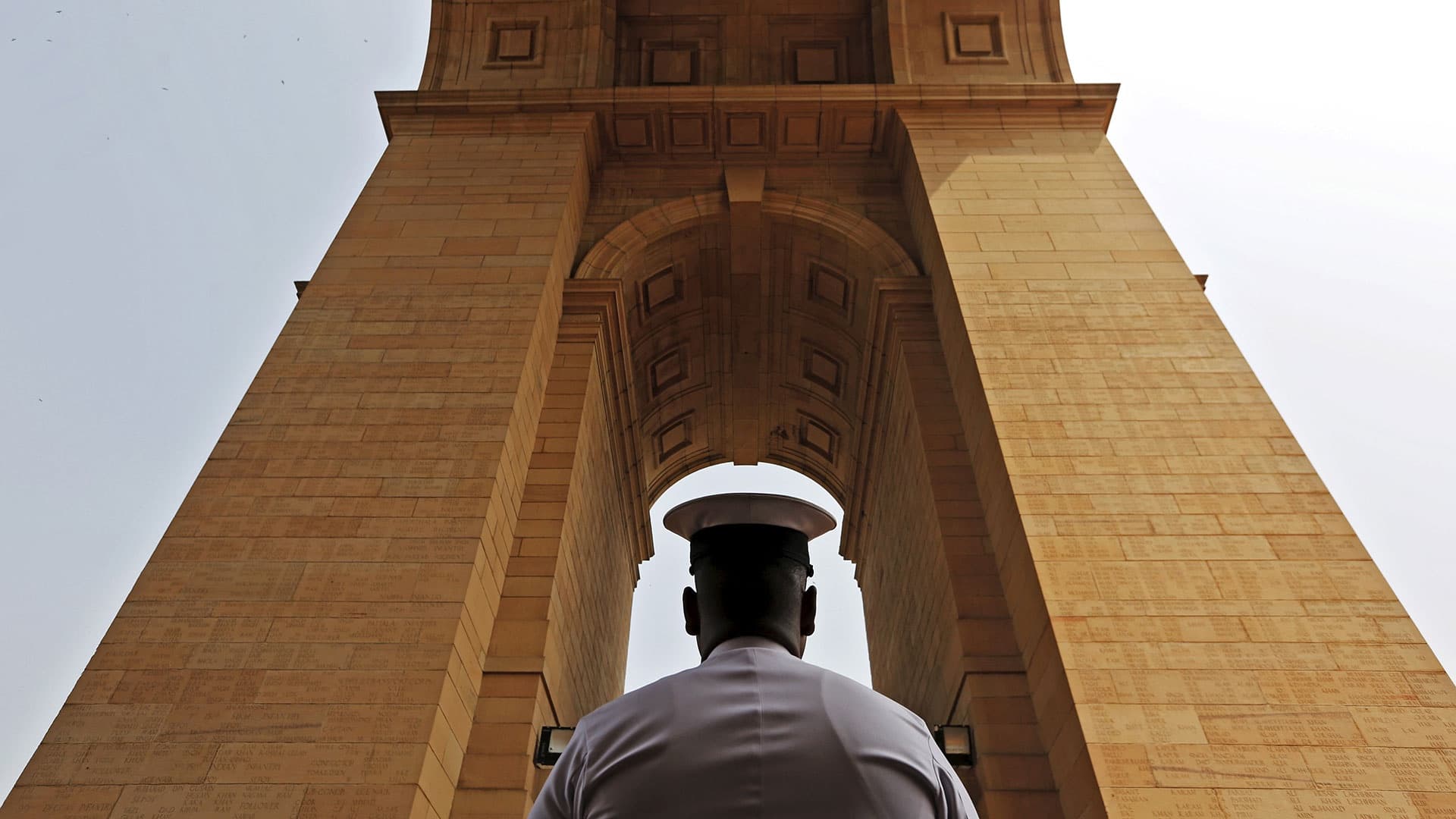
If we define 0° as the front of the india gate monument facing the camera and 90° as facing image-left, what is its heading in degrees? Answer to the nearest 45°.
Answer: approximately 0°
